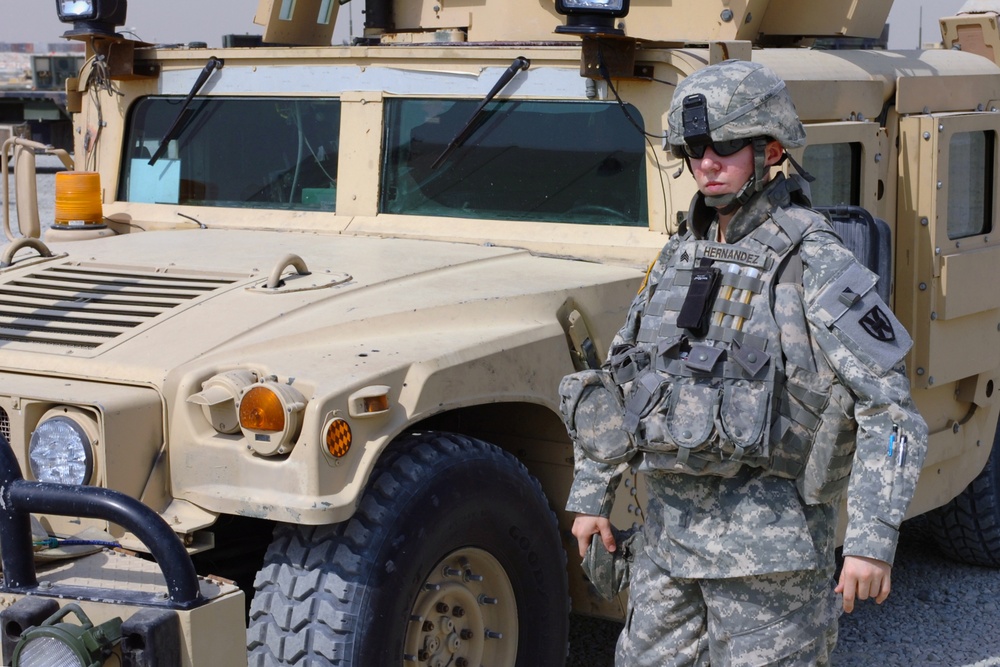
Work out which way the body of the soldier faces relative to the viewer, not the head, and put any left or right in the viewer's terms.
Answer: facing the viewer and to the left of the viewer

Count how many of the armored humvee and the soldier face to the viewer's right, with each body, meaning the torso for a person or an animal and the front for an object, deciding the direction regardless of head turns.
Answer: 0

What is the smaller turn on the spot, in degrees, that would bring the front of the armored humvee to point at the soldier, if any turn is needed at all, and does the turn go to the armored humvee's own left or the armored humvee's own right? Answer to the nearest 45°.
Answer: approximately 90° to the armored humvee's own left

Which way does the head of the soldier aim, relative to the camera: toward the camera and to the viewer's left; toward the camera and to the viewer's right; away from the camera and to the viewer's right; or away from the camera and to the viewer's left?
toward the camera and to the viewer's left
